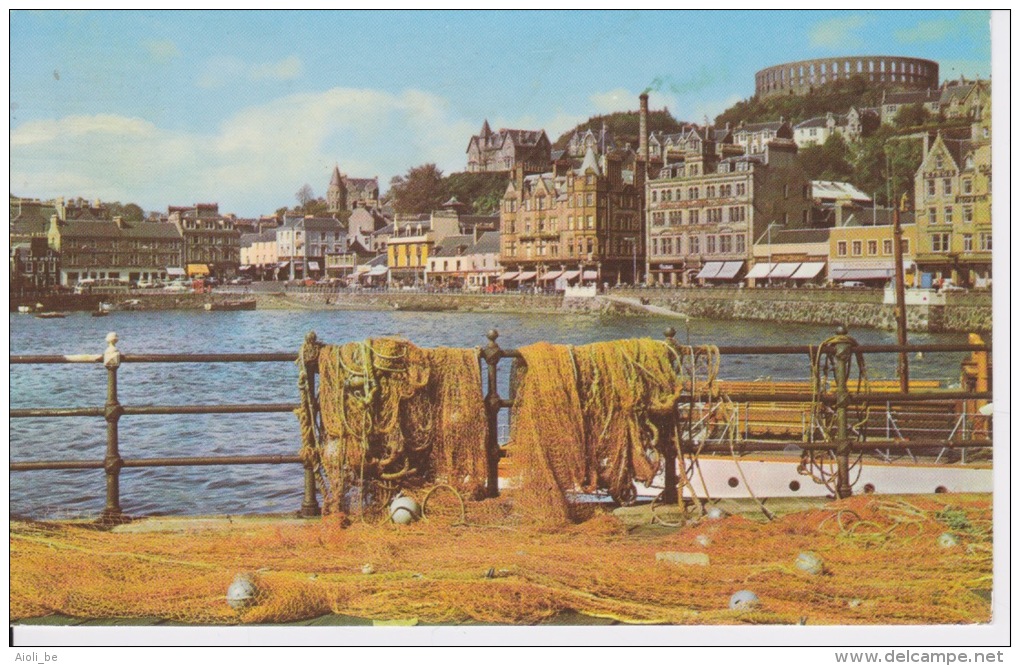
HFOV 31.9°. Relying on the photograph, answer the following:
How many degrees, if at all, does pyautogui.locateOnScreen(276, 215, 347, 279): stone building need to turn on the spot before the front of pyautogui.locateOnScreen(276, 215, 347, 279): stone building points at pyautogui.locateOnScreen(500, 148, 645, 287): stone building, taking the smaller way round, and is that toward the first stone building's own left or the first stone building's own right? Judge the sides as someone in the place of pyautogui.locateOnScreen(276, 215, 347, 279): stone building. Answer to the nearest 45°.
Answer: approximately 45° to the first stone building's own left

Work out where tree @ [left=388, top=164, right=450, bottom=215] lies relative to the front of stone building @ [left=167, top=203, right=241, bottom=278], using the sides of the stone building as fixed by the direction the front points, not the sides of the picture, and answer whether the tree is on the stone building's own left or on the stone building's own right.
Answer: on the stone building's own left

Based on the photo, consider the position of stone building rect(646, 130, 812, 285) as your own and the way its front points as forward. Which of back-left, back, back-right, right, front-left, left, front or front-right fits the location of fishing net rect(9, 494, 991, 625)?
front-left

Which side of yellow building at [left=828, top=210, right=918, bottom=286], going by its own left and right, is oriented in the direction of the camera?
front

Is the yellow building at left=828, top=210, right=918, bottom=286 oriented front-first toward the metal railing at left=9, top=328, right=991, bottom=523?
yes

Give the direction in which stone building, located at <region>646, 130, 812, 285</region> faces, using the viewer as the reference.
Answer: facing the viewer and to the left of the viewer

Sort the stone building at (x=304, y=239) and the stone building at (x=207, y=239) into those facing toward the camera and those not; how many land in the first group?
2

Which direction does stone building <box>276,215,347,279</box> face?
toward the camera
